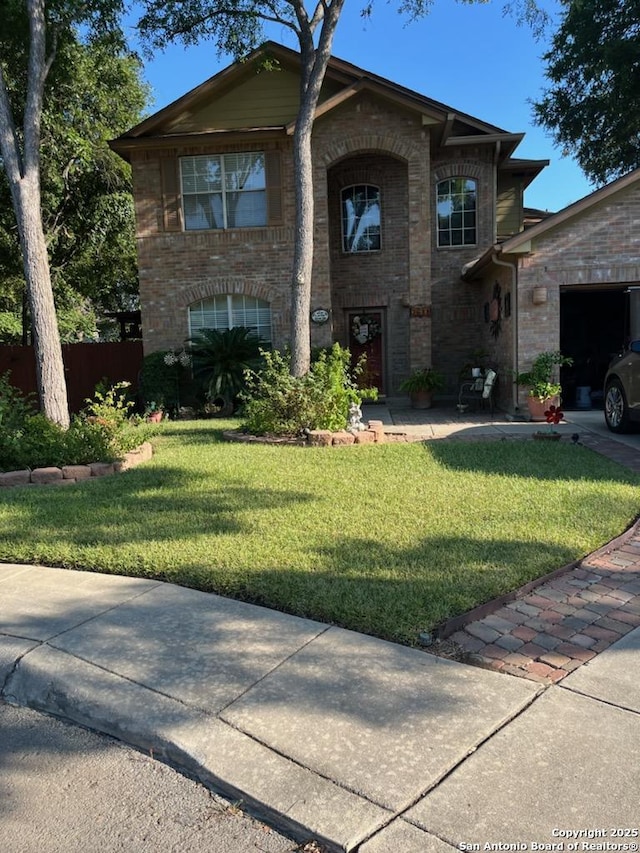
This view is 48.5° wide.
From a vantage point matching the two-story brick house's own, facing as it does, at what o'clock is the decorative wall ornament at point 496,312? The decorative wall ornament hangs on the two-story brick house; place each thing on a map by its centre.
The decorative wall ornament is roughly at 10 o'clock from the two-story brick house.

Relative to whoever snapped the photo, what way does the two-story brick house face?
facing the viewer

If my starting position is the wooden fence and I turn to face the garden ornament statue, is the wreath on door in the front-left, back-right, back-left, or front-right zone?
front-left

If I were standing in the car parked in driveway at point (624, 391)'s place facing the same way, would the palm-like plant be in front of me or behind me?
in front

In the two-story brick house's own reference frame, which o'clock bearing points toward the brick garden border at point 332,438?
The brick garden border is roughly at 12 o'clock from the two-story brick house.

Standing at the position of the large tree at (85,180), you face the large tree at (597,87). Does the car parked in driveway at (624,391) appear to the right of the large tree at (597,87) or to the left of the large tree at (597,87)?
right

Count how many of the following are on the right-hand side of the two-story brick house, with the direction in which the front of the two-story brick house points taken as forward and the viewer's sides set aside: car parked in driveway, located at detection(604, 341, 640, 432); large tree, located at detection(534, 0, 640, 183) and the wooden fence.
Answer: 1

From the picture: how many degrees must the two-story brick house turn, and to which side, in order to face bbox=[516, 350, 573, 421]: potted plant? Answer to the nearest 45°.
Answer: approximately 45° to its left

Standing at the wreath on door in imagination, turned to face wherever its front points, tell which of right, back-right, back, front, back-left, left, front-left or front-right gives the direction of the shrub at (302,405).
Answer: front

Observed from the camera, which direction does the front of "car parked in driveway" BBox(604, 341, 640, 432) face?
facing away from the viewer and to the left of the viewer

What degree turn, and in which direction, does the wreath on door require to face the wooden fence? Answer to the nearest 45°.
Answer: approximately 90° to its right

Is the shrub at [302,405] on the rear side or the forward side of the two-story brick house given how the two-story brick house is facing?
on the forward side

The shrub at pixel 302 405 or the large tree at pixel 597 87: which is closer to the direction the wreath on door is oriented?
the shrub

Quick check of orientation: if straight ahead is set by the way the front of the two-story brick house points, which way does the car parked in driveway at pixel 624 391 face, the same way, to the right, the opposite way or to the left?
the opposite way

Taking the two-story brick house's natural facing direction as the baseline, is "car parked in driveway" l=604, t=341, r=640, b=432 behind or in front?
in front

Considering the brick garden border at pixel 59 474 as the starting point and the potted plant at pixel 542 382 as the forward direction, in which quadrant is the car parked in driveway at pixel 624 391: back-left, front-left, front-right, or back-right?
front-right

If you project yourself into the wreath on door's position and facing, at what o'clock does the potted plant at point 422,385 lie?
The potted plant is roughly at 11 o'clock from the wreath on door.

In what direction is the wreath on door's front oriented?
toward the camera

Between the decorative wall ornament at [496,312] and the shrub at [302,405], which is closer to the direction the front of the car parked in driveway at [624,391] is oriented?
the decorative wall ornament
